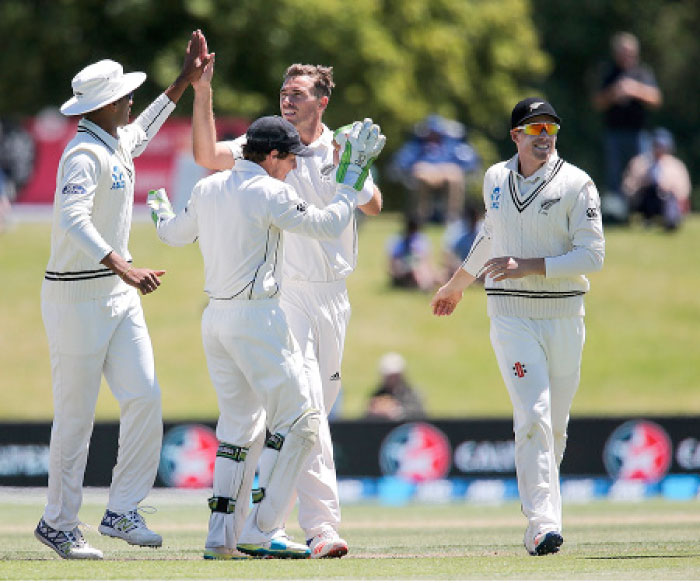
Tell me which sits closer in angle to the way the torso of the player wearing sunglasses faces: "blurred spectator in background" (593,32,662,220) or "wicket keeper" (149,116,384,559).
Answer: the wicket keeper

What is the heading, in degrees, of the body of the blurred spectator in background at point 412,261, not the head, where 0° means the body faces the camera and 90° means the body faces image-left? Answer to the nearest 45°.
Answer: approximately 0°

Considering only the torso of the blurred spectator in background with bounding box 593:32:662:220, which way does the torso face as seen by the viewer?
toward the camera

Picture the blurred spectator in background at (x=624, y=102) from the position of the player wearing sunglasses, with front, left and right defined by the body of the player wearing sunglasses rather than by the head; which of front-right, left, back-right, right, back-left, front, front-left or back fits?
back

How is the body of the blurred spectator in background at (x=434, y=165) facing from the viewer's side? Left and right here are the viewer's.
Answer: facing the viewer

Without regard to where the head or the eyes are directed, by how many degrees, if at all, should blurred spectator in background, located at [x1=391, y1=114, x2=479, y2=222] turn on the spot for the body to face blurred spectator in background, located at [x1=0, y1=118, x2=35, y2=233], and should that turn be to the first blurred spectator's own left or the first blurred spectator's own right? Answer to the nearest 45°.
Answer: approximately 90° to the first blurred spectator's own right

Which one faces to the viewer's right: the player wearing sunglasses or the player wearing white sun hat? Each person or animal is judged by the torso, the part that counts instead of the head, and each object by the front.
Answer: the player wearing white sun hat

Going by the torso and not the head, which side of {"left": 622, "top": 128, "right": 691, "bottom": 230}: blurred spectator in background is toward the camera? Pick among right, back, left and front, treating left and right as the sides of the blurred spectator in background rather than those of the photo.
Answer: front

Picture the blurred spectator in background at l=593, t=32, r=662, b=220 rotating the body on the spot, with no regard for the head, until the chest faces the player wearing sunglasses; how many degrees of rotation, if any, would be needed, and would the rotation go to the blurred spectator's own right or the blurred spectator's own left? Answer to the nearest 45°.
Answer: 0° — they already face them

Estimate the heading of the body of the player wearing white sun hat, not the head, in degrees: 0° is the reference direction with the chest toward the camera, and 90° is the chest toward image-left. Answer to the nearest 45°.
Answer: approximately 270°

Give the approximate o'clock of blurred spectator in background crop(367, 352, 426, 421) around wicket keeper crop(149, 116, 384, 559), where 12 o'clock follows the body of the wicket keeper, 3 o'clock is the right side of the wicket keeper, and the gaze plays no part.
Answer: The blurred spectator in background is roughly at 11 o'clock from the wicket keeper.

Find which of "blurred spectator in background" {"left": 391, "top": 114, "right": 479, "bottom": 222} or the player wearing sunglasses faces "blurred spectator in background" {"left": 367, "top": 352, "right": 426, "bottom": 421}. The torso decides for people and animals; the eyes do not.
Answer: "blurred spectator in background" {"left": 391, "top": 114, "right": 479, "bottom": 222}

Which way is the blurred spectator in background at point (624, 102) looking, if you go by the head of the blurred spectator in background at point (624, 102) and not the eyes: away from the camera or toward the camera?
toward the camera
